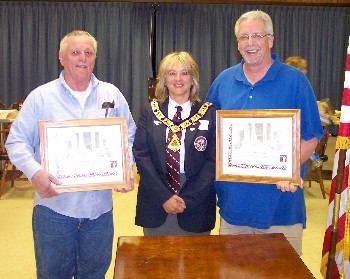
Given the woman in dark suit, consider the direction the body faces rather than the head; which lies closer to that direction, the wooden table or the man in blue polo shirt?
the wooden table

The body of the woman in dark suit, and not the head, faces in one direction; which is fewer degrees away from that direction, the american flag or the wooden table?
the wooden table

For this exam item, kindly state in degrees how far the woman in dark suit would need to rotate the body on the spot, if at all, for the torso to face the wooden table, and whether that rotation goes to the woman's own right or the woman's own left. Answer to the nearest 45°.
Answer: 0° — they already face it

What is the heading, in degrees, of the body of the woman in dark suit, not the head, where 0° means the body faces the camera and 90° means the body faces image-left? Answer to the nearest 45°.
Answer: approximately 0°

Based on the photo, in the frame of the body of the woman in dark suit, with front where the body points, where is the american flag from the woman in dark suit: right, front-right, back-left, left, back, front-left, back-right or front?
left

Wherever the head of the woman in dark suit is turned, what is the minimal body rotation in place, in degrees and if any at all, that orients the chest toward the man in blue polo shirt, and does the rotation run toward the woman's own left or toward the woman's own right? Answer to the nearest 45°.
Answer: approximately 90° to the woman's own left
